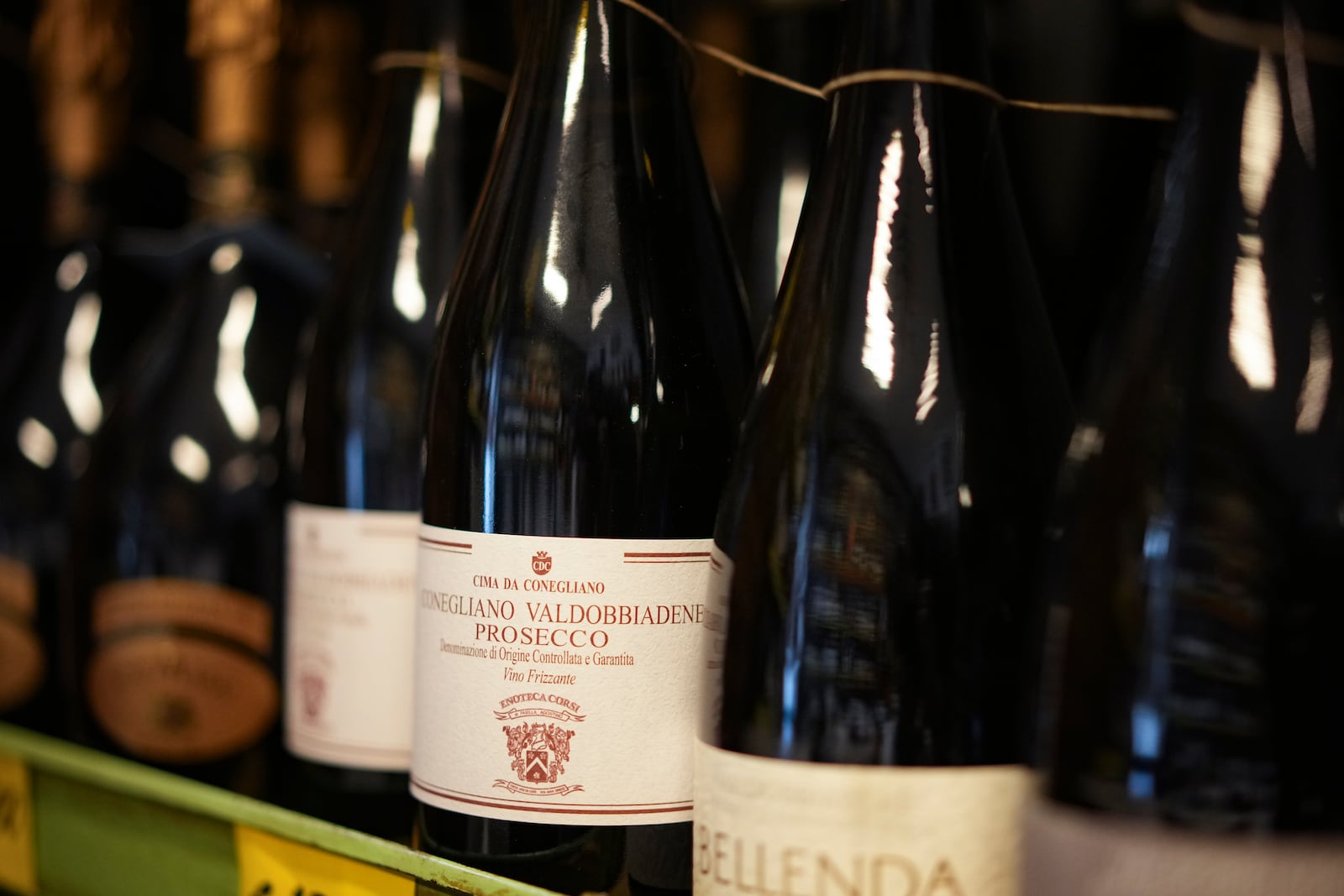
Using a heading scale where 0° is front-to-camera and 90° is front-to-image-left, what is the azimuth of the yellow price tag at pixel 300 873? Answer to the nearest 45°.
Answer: approximately 45°
